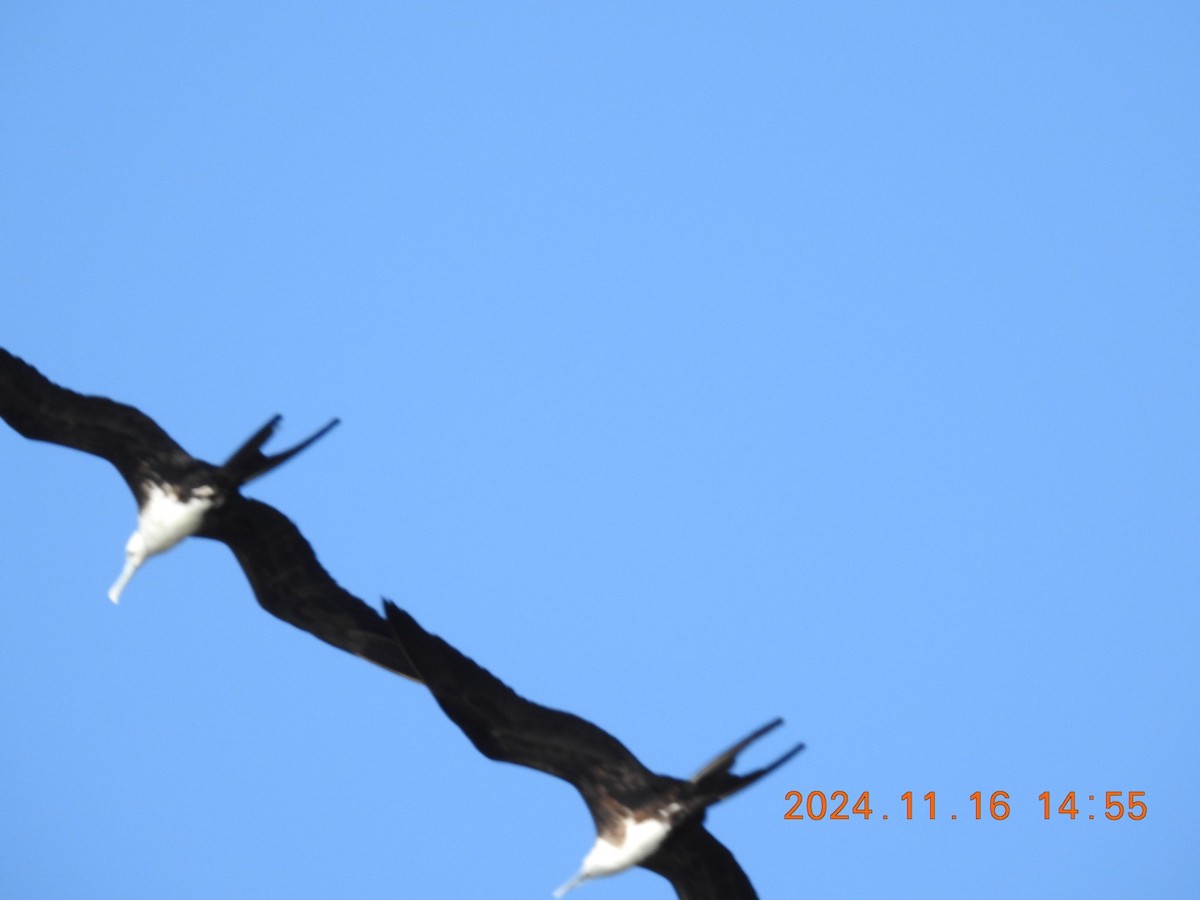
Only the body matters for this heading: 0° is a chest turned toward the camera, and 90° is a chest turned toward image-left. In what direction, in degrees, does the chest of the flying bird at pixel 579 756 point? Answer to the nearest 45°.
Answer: approximately 90°
